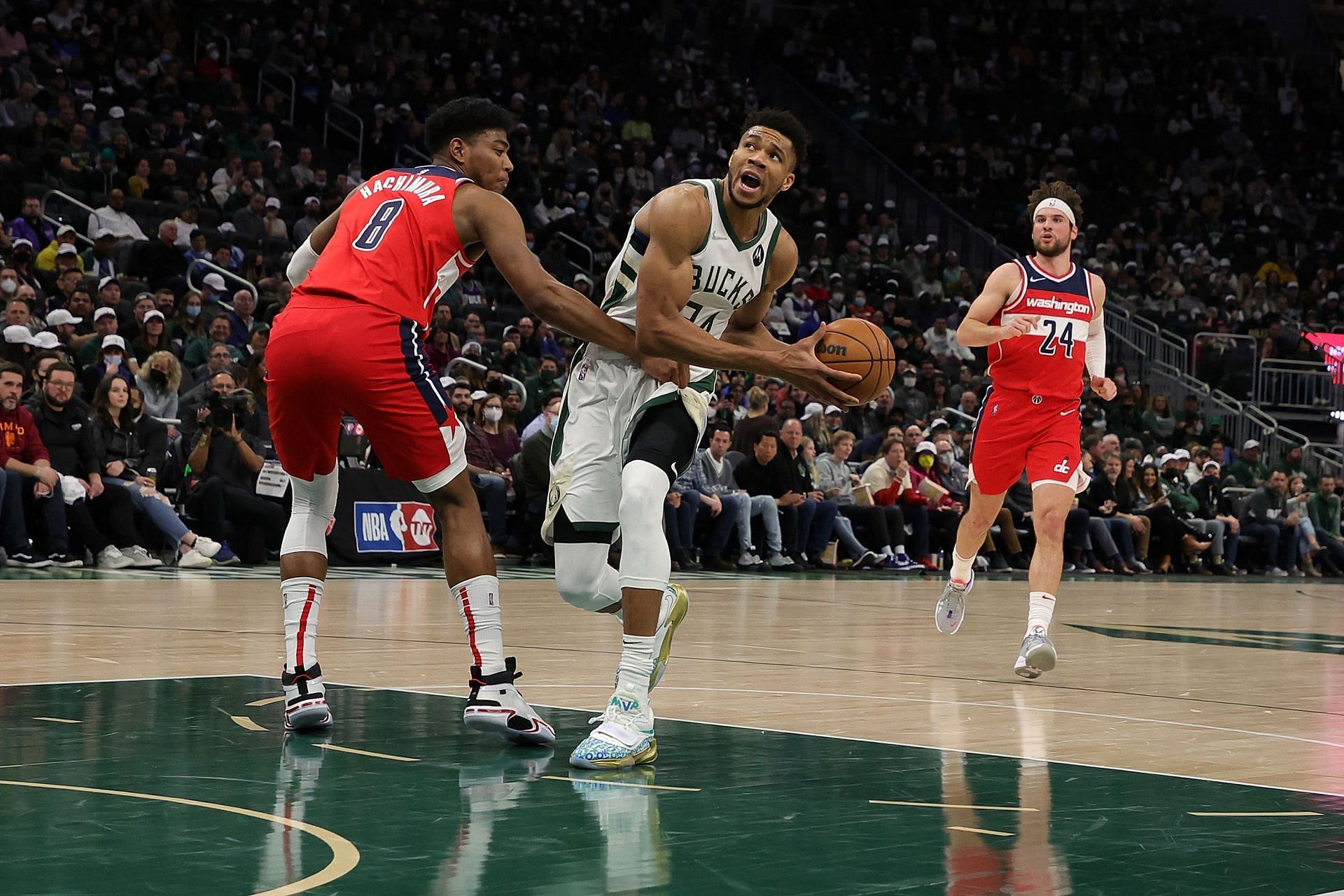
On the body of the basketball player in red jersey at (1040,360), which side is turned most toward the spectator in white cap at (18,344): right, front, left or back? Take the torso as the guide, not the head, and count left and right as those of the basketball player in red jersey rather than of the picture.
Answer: right

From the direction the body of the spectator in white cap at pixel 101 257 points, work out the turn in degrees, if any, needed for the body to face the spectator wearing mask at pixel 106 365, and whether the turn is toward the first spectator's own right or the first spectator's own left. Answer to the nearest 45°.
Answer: approximately 45° to the first spectator's own right

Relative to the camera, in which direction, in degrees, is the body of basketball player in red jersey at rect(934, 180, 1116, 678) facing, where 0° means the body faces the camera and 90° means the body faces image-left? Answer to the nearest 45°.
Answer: approximately 0°

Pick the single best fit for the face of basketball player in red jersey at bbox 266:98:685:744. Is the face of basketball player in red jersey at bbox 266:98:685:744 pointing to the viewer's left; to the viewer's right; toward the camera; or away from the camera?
to the viewer's right

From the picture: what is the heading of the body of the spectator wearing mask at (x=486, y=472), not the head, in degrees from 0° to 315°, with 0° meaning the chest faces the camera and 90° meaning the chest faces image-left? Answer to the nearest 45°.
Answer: approximately 315°

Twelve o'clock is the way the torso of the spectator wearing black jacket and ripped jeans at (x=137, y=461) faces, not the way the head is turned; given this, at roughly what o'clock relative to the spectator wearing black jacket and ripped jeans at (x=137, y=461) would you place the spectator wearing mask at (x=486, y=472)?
the spectator wearing mask at (x=486, y=472) is roughly at 10 o'clock from the spectator wearing black jacket and ripped jeans at (x=137, y=461).

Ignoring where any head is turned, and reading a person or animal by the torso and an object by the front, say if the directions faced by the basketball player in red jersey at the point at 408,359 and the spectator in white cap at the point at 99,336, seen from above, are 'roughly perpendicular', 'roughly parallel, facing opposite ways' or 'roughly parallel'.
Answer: roughly perpendicular
